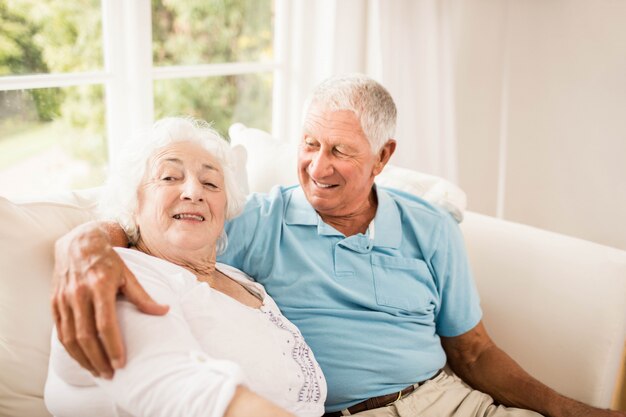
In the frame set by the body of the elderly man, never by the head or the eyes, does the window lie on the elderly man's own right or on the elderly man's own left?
on the elderly man's own right

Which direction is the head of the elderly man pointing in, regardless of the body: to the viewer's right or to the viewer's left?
to the viewer's left

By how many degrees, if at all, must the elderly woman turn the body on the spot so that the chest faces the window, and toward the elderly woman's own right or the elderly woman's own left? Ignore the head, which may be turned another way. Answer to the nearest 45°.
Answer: approximately 135° to the elderly woman's own left

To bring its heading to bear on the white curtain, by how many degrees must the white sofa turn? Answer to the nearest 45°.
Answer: approximately 180°

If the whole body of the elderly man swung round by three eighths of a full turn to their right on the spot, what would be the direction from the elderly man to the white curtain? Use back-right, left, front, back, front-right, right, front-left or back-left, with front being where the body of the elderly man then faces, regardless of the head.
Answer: front-right

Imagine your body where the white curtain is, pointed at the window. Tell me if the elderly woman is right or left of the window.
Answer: left

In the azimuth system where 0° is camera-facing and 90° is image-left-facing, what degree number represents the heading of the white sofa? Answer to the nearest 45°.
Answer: approximately 0°
